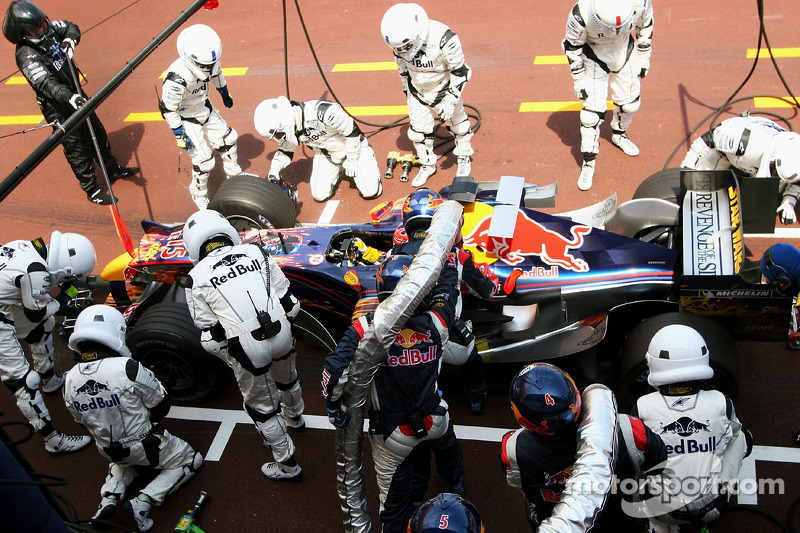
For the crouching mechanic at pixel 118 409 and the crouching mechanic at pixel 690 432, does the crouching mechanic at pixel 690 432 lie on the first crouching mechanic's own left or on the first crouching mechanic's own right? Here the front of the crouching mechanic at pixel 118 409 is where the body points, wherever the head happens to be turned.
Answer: on the first crouching mechanic's own right

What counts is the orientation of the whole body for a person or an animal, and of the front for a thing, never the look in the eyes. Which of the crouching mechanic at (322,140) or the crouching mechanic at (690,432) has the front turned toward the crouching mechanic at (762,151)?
the crouching mechanic at (690,432)

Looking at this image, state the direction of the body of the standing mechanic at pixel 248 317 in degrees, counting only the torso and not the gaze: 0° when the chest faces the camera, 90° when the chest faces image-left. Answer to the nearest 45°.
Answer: approximately 135°

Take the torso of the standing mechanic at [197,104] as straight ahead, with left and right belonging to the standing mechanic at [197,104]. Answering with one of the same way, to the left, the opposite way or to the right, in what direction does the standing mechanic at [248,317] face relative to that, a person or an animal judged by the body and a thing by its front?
the opposite way

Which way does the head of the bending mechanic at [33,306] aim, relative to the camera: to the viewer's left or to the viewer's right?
to the viewer's right

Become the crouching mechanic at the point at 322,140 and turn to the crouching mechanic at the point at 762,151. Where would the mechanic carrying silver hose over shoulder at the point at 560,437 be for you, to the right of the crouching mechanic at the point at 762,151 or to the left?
right

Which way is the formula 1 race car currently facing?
to the viewer's left

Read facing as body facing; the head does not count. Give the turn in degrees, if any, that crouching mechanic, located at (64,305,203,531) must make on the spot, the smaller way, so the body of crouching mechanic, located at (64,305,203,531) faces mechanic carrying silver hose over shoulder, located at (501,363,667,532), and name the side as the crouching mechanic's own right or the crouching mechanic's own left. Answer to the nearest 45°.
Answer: approximately 90° to the crouching mechanic's own right
